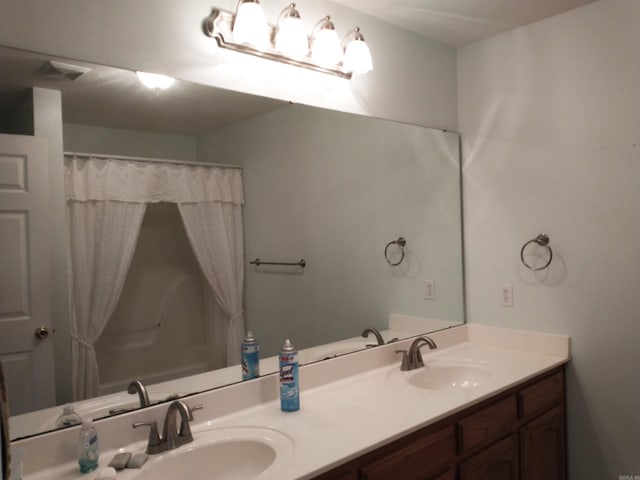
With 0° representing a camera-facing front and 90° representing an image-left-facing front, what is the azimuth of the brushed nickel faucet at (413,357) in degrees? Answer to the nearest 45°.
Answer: approximately 315°

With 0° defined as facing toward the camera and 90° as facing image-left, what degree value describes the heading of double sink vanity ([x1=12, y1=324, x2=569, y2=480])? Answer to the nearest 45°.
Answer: approximately 315°

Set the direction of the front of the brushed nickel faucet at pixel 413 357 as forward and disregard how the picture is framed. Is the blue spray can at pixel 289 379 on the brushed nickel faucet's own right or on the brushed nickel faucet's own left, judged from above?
on the brushed nickel faucet's own right
